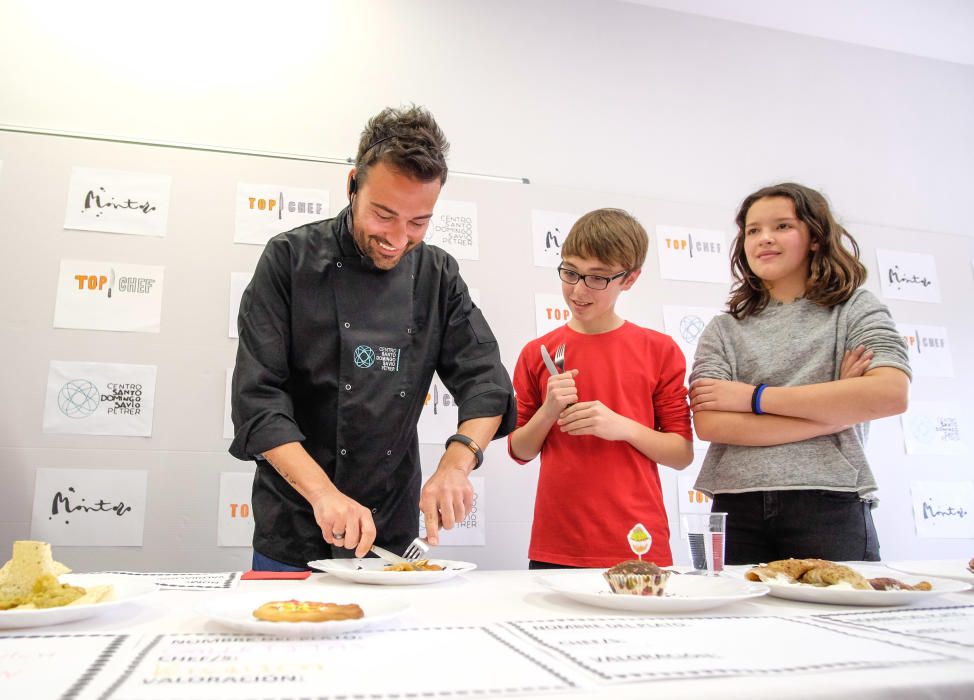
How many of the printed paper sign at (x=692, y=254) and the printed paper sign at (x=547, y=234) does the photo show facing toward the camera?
2

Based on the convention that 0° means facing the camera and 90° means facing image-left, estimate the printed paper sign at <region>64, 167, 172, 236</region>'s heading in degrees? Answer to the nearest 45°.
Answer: approximately 0°

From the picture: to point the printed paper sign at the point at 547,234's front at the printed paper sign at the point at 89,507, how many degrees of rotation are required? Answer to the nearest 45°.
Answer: approximately 45° to its right

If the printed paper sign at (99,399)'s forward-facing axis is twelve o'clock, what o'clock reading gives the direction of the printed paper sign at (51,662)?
the printed paper sign at (51,662) is roughly at 12 o'clock from the printed paper sign at (99,399).

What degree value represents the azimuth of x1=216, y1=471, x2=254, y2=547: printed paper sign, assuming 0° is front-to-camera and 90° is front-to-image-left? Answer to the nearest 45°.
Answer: approximately 0°

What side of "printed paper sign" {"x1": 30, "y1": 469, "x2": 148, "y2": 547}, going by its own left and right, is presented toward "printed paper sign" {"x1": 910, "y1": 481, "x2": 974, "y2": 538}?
left

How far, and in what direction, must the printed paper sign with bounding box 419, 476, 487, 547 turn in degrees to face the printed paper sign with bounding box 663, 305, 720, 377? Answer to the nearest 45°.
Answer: approximately 90° to its left
